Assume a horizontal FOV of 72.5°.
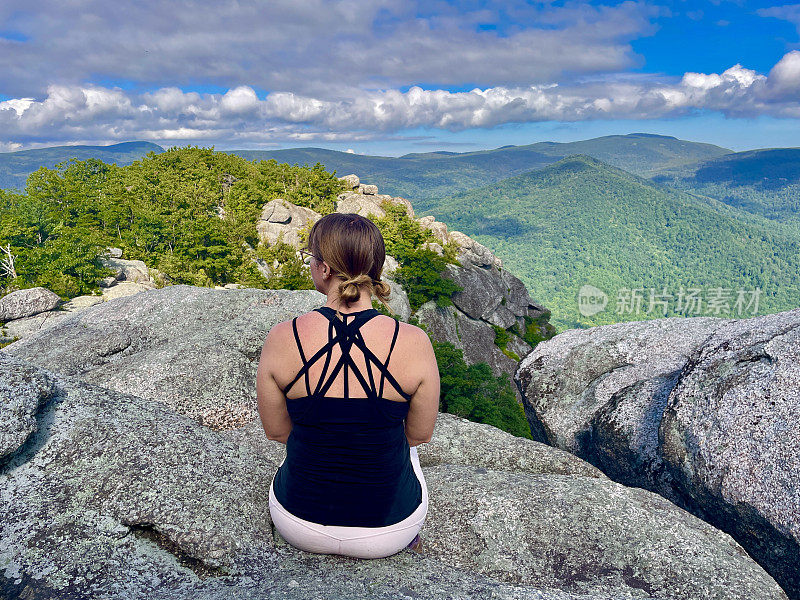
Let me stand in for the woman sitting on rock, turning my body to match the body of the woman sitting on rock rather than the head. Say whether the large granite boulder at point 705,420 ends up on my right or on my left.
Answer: on my right

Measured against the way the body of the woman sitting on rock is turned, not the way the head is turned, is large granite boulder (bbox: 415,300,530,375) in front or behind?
in front

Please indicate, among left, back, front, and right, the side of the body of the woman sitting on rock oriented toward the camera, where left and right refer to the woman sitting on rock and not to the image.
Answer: back

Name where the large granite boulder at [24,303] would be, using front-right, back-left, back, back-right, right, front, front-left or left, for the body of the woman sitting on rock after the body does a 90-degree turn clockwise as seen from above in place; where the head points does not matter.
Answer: back-left

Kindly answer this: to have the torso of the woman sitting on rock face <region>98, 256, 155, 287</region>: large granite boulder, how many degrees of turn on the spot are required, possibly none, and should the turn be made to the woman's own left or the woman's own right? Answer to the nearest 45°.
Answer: approximately 45° to the woman's own left
